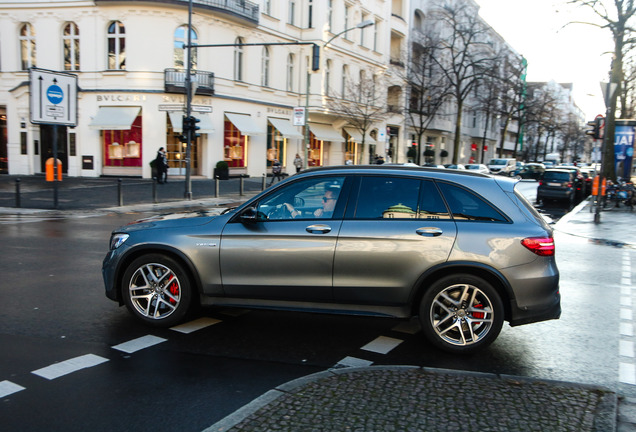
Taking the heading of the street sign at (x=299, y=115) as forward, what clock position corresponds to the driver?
The driver is roughly at 12 o'clock from the street sign.

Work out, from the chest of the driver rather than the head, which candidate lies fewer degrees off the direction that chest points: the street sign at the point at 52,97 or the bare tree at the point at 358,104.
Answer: the street sign

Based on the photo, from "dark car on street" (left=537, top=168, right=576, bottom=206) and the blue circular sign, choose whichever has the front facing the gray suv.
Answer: the blue circular sign

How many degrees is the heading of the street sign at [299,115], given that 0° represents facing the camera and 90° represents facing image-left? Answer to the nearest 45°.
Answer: approximately 0°

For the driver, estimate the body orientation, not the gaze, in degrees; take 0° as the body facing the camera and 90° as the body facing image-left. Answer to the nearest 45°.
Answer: approximately 90°

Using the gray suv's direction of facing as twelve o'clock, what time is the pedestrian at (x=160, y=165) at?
The pedestrian is roughly at 2 o'clock from the gray suv.

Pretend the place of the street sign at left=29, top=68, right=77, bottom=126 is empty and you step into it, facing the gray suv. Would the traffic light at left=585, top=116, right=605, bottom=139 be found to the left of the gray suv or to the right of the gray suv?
left

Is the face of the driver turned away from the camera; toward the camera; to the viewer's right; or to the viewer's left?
to the viewer's left

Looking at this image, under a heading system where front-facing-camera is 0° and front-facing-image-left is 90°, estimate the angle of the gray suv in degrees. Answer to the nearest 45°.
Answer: approximately 90°

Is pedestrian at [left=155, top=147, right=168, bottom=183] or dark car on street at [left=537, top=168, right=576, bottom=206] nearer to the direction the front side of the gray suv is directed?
the pedestrian

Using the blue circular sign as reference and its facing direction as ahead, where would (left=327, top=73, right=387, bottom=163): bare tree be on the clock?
The bare tree is roughly at 8 o'clock from the blue circular sign.

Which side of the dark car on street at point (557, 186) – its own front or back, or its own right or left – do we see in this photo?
back

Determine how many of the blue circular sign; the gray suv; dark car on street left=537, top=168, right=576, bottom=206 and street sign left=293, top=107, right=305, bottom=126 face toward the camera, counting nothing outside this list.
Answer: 2
